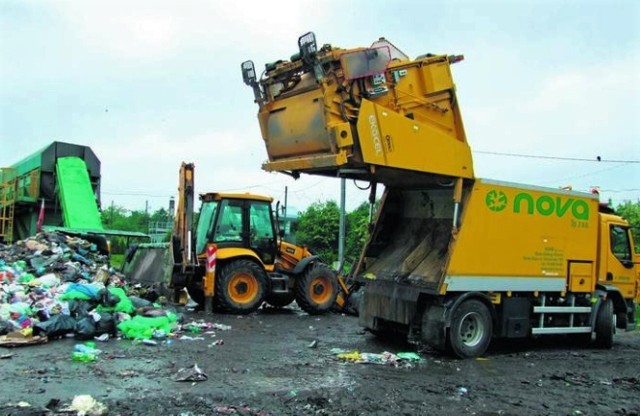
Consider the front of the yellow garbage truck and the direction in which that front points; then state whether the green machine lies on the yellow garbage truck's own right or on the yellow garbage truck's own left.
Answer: on the yellow garbage truck's own left

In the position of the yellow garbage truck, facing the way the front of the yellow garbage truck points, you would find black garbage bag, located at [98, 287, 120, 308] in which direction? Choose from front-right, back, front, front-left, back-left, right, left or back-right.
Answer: back-left

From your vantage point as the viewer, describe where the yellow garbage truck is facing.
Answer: facing away from the viewer and to the right of the viewer

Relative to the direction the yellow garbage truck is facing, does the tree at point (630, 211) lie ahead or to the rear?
ahead

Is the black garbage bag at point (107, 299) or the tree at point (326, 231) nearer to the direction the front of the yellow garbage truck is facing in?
the tree

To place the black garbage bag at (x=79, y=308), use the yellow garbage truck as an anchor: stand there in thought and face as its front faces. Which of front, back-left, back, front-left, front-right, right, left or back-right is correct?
back-left
